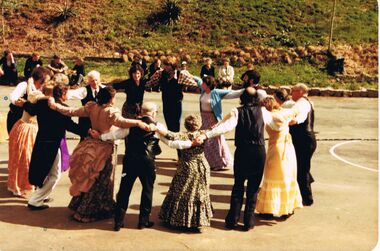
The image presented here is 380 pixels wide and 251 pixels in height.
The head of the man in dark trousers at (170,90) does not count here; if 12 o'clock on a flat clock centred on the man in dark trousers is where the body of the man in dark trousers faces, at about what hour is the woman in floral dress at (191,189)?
The woman in floral dress is roughly at 12 o'clock from the man in dark trousers.

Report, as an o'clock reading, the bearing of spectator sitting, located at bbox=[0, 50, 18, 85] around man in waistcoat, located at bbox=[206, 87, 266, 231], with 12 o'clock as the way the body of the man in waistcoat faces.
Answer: The spectator sitting is roughly at 11 o'clock from the man in waistcoat.

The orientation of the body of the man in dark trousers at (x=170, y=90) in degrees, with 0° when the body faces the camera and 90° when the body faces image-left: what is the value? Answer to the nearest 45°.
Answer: approximately 0°

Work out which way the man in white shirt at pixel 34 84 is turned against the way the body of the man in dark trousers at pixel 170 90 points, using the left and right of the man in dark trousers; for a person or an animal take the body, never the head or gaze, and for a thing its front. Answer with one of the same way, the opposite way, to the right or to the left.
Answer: to the left

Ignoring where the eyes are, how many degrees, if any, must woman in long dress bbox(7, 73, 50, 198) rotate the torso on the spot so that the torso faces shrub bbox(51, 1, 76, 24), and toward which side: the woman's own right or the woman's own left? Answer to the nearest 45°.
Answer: approximately 90° to the woman's own left

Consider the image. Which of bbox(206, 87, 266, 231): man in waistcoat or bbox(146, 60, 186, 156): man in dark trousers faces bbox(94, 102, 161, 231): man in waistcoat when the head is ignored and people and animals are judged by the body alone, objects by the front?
the man in dark trousers

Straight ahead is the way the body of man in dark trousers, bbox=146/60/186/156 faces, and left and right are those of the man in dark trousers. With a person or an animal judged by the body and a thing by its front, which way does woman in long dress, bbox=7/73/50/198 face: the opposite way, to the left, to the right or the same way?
to the left

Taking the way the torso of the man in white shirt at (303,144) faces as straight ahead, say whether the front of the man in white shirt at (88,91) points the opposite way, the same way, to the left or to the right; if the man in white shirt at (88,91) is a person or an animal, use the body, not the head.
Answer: the opposite way

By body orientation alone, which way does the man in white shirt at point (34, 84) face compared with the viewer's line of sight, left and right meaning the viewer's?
facing to the right of the viewer

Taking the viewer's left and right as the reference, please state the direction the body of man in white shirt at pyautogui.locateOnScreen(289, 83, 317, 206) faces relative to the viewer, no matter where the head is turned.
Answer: facing to the left of the viewer

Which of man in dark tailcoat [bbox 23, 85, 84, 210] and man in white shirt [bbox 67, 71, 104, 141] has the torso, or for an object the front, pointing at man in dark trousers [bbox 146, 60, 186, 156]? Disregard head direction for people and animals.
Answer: the man in dark tailcoat

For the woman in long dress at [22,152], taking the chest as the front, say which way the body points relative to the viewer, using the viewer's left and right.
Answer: facing to the right of the viewer

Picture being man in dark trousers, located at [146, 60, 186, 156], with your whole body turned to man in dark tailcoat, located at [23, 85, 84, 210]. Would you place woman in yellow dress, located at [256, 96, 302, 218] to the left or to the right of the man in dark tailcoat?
left

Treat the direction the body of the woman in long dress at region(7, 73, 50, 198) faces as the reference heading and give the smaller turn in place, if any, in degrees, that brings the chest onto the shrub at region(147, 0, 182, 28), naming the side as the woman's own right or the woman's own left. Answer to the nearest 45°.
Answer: approximately 90° to the woman's own left
